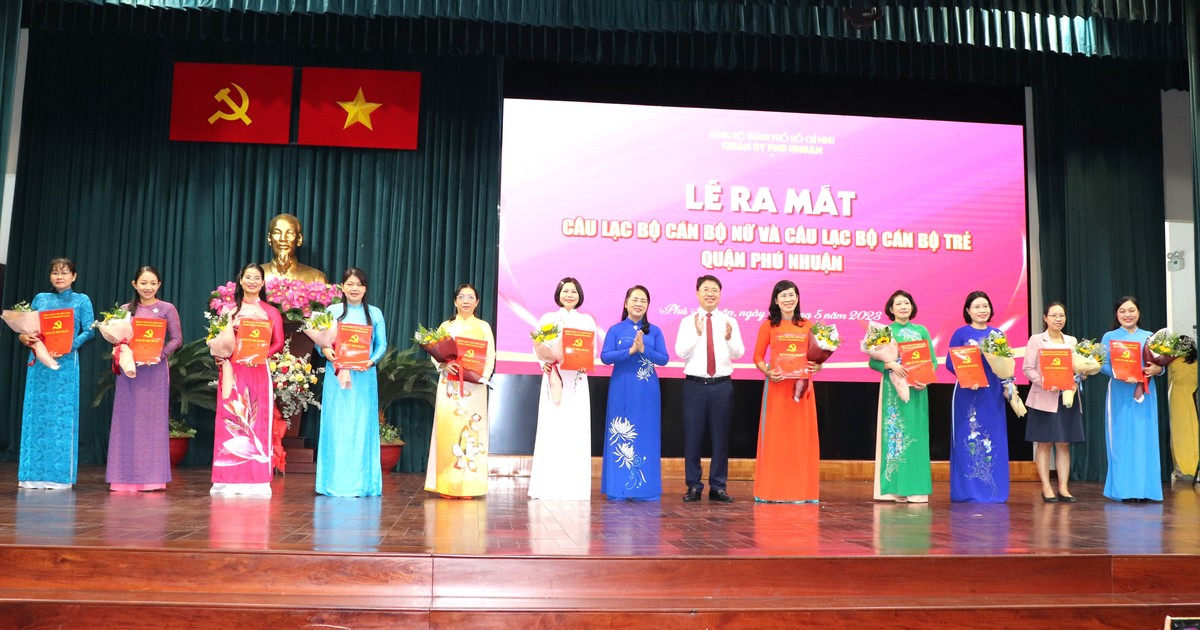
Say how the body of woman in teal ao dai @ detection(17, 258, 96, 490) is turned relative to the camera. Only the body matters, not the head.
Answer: toward the camera

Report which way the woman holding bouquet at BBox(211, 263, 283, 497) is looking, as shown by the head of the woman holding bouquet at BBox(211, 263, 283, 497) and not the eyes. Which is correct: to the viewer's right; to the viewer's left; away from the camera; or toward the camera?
toward the camera

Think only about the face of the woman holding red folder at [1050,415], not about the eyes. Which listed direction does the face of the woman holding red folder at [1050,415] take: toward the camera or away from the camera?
toward the camera

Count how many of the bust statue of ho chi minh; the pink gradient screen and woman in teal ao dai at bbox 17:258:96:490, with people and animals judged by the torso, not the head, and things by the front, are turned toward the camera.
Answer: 3

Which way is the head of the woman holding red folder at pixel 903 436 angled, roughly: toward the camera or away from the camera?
toward the camera

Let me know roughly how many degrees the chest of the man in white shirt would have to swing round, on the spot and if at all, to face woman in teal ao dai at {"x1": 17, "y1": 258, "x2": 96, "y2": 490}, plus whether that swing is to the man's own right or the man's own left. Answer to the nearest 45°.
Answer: approximately 90° to the man's own right

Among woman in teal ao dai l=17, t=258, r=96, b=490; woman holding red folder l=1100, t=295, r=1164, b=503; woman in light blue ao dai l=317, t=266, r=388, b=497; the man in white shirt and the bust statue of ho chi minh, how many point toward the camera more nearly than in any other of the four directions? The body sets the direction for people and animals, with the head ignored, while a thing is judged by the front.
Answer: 5

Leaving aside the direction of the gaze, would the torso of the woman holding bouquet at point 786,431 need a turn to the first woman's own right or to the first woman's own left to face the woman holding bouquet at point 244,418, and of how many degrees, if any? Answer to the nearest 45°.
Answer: approximately 90° to the first woman's own right

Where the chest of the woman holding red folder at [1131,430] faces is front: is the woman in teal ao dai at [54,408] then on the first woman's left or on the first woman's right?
on the first woman's right

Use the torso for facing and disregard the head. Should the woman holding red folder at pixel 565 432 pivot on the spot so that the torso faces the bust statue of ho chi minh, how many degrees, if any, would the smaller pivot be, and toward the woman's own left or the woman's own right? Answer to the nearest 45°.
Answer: approximately 135° to the woman's own right

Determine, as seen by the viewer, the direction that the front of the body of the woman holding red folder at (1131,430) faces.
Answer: toward the camera
